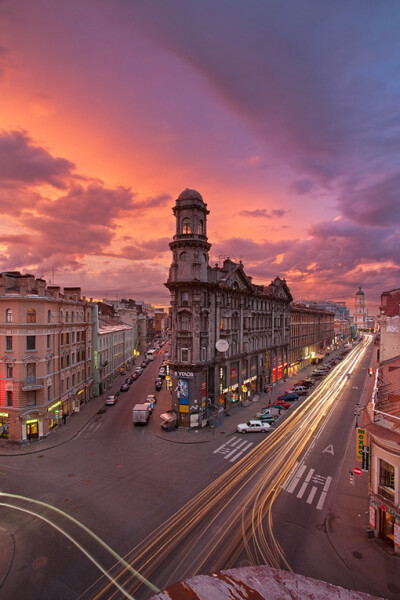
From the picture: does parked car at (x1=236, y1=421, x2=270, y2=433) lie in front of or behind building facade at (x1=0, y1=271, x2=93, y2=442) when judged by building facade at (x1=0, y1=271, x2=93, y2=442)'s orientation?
in front

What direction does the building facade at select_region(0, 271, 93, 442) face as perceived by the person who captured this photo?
facing the viewer and to the right of the viewer
